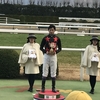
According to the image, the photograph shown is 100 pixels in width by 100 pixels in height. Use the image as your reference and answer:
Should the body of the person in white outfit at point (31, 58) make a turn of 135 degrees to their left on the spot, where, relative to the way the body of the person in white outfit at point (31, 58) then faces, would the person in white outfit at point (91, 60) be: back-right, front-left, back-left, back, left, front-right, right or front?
front-right

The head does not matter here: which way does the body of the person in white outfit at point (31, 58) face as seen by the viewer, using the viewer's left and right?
facing the viewer
